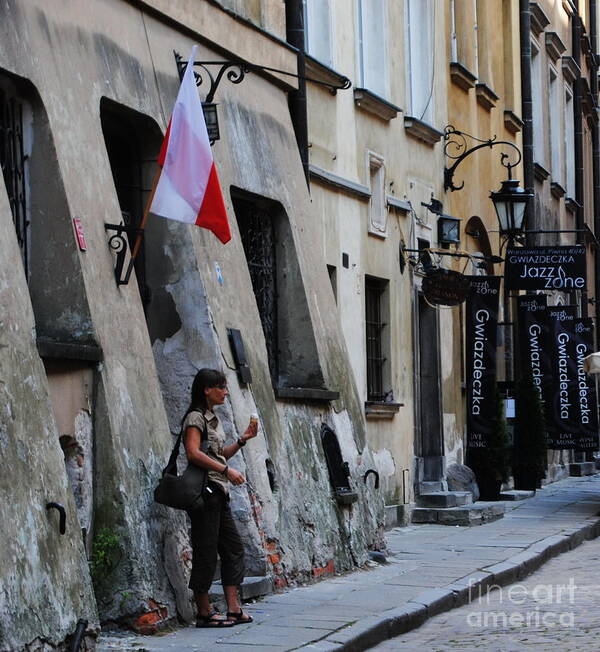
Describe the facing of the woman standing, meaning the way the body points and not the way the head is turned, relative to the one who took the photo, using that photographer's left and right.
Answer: facing to the right of the viewer

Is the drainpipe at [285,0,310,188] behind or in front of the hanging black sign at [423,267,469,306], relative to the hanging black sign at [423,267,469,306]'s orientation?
in front

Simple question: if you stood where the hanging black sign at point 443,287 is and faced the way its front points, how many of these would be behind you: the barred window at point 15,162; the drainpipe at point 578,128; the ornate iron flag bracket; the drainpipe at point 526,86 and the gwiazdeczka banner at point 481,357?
3

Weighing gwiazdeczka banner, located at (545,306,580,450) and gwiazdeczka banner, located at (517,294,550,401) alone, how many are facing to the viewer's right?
0

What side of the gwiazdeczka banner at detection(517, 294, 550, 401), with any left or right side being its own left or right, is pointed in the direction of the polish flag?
front

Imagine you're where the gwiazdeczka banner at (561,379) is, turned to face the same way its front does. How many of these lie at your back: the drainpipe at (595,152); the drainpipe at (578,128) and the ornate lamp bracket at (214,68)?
2

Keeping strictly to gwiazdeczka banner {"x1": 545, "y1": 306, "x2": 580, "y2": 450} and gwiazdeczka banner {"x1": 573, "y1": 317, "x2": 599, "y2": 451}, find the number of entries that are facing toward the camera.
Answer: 2

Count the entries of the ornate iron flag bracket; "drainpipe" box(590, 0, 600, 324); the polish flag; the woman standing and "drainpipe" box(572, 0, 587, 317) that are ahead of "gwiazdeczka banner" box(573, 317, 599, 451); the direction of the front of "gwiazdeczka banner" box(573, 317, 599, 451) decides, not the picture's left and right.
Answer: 3

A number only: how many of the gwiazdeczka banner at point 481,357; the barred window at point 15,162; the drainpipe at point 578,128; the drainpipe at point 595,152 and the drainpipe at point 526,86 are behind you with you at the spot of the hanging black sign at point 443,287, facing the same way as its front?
4

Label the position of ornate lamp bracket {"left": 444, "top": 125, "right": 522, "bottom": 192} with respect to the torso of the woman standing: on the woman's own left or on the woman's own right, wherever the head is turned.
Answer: on the woman's own left

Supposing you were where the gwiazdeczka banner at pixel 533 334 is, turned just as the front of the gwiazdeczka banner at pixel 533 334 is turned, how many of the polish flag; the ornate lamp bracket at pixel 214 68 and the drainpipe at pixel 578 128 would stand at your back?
1

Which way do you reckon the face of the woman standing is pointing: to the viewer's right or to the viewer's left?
to the viewer's right
